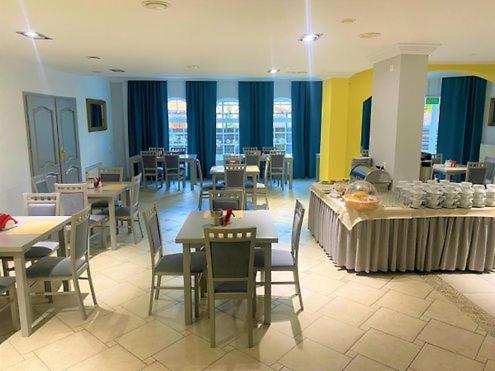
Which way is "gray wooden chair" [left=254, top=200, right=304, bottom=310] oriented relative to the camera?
to the viewer's left

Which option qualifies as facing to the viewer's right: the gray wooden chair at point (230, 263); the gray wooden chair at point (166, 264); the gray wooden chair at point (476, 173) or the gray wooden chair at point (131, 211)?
the gray wooden chair at point (166, 264)

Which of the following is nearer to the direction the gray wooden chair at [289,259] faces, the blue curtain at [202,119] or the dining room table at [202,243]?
the dining room table

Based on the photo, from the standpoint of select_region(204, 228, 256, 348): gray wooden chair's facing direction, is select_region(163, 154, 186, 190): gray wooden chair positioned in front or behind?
in front

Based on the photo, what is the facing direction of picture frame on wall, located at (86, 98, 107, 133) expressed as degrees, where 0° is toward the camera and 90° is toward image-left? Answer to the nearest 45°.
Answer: approximately 315°

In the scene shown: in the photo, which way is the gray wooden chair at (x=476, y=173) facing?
away from the camera

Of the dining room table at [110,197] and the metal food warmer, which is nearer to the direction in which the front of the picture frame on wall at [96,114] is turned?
the metal food warmer

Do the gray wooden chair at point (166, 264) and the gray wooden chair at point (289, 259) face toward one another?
yes

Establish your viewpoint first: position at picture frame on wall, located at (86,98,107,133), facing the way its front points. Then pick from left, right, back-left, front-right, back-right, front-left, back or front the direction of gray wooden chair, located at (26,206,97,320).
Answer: front-right

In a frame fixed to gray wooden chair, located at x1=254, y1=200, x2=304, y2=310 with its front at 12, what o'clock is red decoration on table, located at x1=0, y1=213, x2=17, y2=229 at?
The red decoration on table is roughly at 12 o'clock from the gray wooden chair.

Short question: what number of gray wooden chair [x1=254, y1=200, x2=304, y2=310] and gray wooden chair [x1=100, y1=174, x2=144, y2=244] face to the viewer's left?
2

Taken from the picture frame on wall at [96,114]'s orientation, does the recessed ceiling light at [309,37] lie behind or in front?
in front

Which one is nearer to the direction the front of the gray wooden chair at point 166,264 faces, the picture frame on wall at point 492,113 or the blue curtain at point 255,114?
the picture frame on wall

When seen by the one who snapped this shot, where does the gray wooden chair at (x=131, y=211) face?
facing to the left of the viewer

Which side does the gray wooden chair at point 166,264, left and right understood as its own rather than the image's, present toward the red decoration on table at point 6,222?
back

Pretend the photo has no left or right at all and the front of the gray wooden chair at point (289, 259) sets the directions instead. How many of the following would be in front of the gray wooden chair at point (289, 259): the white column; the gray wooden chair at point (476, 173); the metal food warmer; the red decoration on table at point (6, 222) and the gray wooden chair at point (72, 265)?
2

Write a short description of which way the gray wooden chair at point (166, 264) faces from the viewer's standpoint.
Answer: facing to the right of the viewer

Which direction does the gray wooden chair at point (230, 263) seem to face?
away from the camera
